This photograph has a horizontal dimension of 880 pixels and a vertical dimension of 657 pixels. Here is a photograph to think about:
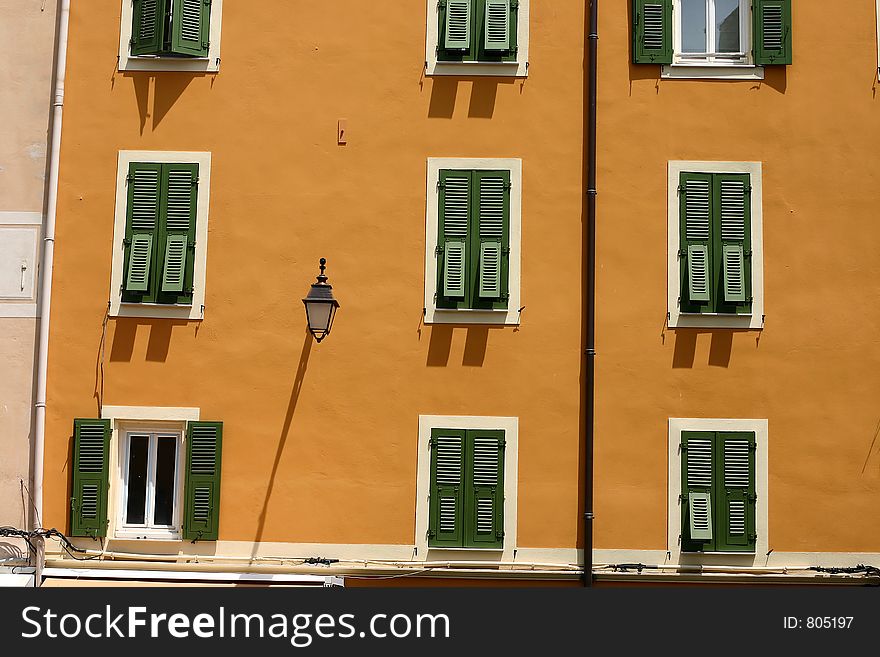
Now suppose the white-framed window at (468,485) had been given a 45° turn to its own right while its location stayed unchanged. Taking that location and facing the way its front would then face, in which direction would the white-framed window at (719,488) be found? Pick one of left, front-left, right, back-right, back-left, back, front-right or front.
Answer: back-left

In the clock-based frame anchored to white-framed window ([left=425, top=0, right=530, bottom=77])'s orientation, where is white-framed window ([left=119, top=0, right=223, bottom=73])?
white-framed window ([left=119, top=0, right=223, bottom=73]) is roughly at 3 o'clock from white-framed window ([left=425, top=0, right=530, bottom=77]).

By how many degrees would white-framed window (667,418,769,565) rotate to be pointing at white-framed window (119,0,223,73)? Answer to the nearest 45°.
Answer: approximately 90° to its right

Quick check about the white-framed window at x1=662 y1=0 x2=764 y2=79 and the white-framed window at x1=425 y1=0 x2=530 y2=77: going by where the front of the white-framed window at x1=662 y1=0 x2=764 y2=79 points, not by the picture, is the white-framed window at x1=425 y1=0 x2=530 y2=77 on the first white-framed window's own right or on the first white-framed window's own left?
on the first white-framed window's own right

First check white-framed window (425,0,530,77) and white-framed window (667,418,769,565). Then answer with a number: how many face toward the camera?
2

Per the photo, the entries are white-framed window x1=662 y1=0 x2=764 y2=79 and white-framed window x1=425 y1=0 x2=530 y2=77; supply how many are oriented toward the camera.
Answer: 2

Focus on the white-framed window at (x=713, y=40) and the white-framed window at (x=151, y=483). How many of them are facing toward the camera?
2

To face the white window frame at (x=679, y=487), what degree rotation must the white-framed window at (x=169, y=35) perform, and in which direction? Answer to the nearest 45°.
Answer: approximately 90° to its left

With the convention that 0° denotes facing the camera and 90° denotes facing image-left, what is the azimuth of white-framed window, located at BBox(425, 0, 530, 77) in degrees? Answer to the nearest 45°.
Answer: approximately 0°

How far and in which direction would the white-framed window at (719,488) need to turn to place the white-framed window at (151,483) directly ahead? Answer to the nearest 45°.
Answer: approximately 90° to its right
